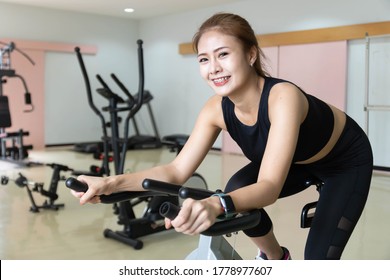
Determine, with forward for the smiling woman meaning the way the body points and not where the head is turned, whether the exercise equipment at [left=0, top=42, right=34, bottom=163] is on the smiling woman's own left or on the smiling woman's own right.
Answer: on the smiling woman's own right

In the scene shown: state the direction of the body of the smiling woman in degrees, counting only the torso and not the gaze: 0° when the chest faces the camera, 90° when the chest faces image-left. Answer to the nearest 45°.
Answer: approximately 45°

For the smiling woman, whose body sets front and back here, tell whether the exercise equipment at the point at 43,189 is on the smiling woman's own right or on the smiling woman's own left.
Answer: on the smiling woman's own right
